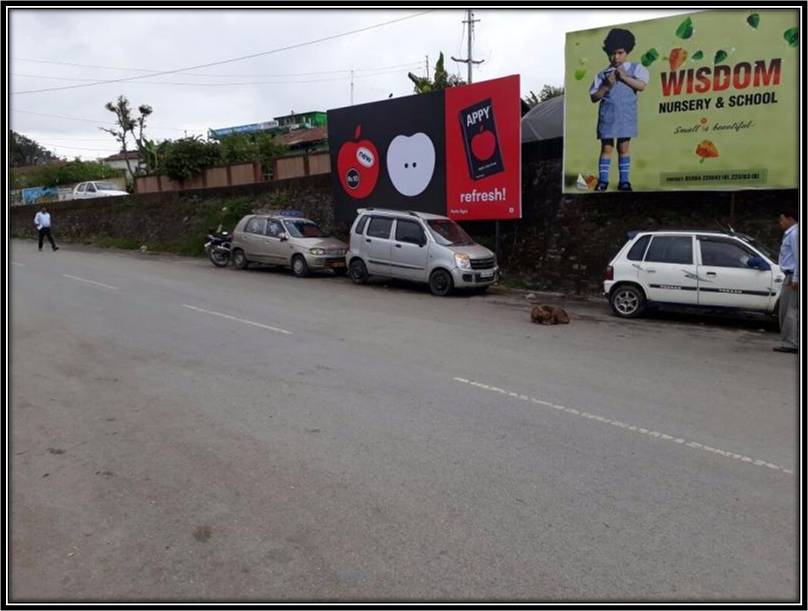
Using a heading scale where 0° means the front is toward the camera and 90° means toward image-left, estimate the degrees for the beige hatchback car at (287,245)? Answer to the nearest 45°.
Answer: approximately 315°

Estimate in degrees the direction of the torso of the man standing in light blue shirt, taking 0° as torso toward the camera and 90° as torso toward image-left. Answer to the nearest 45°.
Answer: approximately 90°

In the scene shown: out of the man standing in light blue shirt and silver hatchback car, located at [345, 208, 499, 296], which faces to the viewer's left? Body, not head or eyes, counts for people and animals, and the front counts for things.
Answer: the man standing in light blue shirt

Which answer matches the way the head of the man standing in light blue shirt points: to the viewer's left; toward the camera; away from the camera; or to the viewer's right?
to the viewer's left

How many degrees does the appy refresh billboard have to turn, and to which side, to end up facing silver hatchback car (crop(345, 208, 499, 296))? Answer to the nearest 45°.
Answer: approximately 45° to its left

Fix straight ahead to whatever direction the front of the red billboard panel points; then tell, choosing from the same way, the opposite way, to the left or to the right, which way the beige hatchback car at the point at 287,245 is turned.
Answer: to the left

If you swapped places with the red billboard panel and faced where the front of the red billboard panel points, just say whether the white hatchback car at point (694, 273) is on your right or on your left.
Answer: on your left
